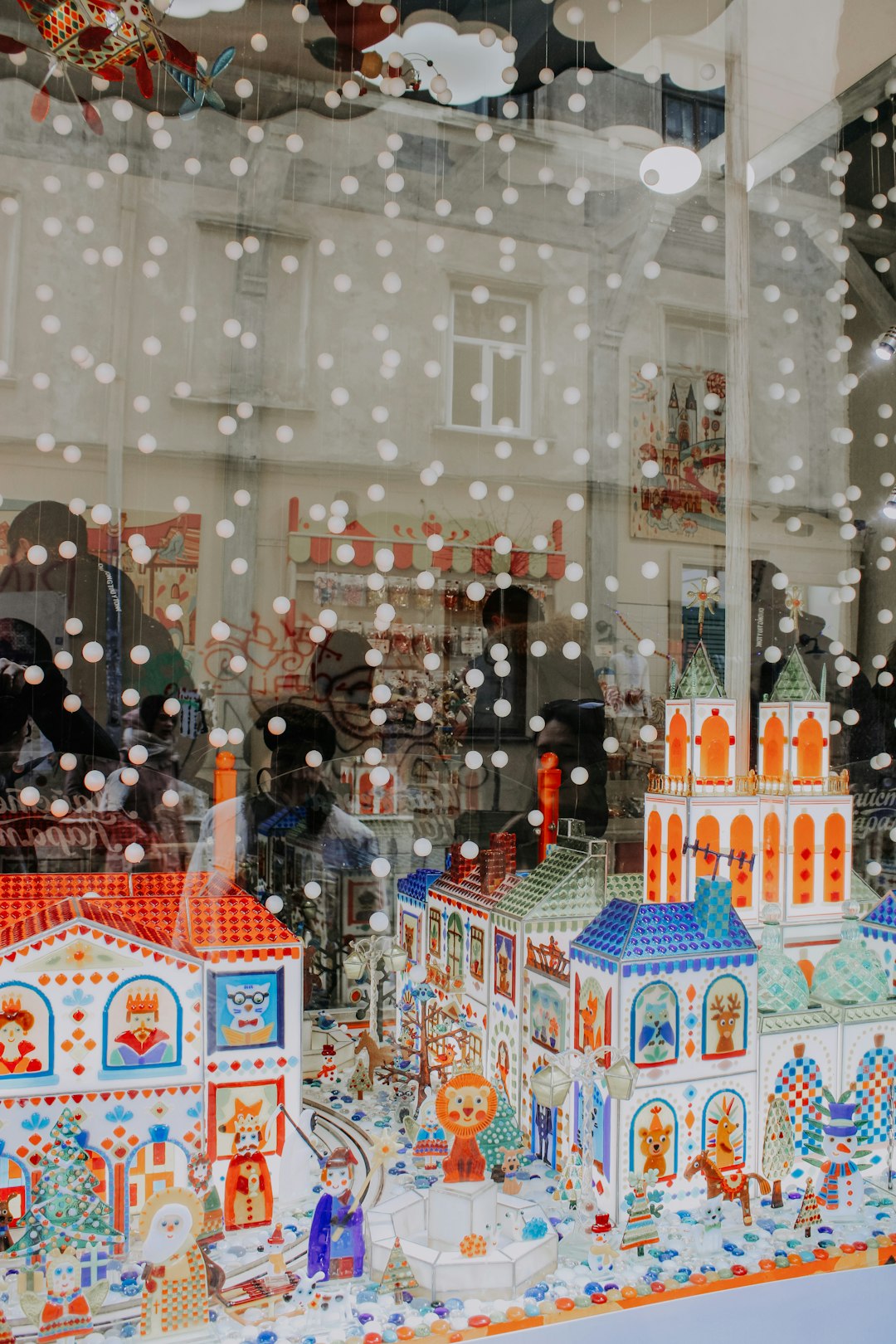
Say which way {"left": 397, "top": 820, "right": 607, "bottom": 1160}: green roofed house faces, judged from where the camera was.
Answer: facing the viewer and to the left of the viewer

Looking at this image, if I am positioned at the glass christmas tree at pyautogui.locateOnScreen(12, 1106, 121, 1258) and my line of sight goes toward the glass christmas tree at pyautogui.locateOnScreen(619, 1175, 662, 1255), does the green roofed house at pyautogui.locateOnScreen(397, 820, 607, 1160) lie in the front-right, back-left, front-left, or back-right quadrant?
front-left

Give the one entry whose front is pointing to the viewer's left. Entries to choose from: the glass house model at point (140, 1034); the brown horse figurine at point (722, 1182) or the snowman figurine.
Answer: the brown horse figurine

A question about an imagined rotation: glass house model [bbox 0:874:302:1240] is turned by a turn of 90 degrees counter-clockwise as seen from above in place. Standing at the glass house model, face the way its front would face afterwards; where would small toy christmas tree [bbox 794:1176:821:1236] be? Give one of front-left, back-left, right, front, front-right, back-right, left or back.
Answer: front

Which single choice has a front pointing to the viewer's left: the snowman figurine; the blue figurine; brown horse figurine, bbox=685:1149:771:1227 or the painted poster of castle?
the brown horse figurine

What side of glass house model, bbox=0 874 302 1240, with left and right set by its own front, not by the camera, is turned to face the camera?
front

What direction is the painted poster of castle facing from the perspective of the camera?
toward the camera

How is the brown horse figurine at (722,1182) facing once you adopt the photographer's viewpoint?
facing to the left of the viewer

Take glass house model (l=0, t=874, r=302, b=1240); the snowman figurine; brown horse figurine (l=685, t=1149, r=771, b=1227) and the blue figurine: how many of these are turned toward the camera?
3

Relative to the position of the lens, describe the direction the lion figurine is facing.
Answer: facing the viewer

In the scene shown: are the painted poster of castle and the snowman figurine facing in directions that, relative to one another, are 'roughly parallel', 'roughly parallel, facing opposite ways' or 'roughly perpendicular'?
roughly parallel

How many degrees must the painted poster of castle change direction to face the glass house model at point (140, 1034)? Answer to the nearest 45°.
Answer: approximately 45° to its right

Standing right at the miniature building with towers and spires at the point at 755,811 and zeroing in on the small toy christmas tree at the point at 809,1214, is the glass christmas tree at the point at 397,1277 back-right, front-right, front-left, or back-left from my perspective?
front-right
